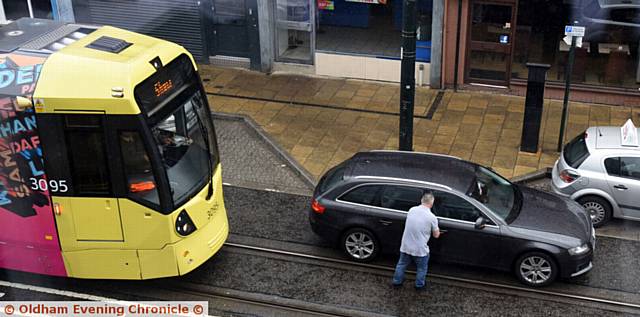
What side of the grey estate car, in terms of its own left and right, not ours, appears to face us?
right

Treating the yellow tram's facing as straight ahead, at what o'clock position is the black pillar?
The black pillar is roughly at 10 o'clock from the yellow tram.

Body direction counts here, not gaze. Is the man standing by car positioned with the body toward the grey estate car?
yes

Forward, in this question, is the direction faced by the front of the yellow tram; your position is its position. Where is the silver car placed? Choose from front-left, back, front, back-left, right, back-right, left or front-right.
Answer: front-left

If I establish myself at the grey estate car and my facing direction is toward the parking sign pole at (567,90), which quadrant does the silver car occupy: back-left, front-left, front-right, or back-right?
front-right

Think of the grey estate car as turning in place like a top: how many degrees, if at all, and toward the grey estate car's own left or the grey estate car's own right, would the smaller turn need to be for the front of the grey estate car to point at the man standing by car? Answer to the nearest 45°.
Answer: approximately 135° to the grey estate car's own right

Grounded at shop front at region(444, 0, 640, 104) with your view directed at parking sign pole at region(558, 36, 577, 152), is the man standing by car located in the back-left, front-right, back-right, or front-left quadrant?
front-right

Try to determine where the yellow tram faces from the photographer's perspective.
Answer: facing the viewer and to the right of the viewer

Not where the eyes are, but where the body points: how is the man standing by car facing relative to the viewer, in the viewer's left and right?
facing away from the viewer and to the right of the viewer

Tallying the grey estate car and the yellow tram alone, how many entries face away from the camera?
0

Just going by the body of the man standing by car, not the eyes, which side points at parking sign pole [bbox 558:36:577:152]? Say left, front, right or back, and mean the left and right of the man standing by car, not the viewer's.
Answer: front

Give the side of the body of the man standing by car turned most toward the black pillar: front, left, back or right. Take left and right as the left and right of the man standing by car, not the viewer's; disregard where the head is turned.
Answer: front

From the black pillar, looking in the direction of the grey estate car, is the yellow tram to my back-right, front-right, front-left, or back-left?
front-right
